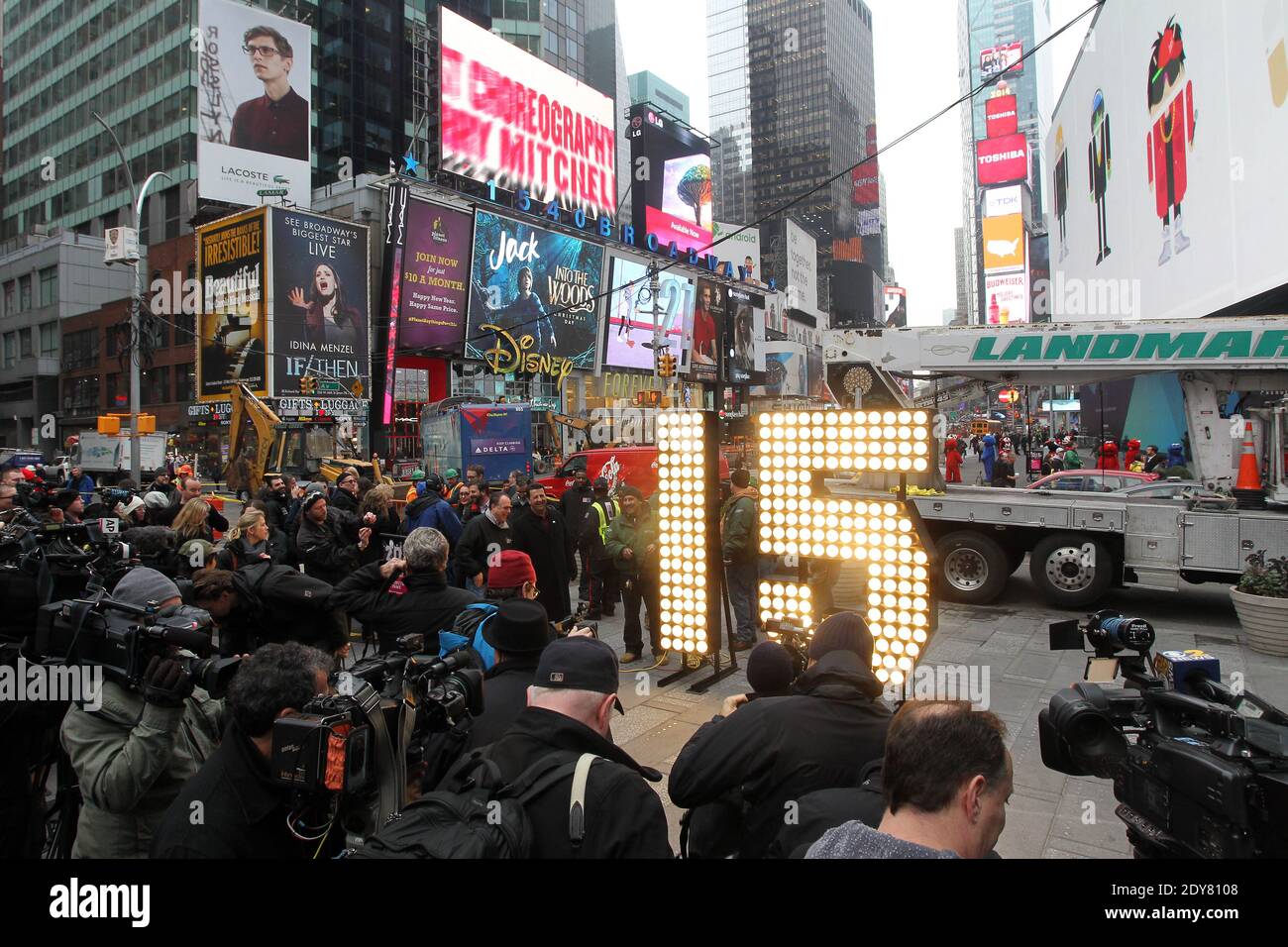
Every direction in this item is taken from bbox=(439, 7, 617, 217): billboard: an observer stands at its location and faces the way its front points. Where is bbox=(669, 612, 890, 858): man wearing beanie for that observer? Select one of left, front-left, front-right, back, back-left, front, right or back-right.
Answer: front-right

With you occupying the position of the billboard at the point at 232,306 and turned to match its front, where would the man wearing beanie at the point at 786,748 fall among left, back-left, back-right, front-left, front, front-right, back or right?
front-left

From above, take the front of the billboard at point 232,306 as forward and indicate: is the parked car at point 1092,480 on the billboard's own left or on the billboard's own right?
on the billboard's own left

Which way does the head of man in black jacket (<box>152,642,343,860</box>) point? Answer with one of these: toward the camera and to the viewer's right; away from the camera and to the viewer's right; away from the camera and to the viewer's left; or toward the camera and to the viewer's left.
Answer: away from the camera and to the viewer's right

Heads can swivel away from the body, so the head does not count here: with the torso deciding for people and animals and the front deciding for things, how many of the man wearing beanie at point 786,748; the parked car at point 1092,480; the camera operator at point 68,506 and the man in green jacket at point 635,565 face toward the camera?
1

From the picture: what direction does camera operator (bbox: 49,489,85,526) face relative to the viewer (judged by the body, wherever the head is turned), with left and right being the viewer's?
facing to the right of the viewer

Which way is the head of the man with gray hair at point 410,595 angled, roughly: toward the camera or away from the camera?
away from the camera

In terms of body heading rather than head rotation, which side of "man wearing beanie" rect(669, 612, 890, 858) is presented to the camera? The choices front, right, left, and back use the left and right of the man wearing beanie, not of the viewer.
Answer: back

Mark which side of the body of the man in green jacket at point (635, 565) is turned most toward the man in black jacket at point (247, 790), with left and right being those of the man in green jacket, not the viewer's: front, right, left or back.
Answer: front

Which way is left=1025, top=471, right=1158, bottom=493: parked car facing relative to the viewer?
to the viewer's left

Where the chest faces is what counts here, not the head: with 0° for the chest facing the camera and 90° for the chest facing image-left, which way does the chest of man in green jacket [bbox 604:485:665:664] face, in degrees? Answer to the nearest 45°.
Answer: approximately 0°

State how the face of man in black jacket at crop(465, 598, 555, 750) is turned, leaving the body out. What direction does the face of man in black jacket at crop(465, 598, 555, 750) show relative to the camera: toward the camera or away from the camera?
away from the camera

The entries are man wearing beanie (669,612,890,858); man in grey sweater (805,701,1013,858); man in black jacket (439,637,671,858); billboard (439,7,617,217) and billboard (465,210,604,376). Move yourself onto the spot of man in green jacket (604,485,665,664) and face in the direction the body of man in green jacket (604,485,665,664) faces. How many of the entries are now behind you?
2

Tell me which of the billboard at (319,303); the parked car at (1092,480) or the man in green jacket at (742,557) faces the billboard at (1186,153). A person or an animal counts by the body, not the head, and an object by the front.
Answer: the billboard at (319,303)

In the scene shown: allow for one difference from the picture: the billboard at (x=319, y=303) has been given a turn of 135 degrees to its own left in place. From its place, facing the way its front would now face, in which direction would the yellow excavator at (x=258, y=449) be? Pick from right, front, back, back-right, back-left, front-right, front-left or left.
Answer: back

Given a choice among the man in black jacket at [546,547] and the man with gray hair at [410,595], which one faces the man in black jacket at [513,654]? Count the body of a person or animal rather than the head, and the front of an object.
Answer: the man in black jacket at [546,547]

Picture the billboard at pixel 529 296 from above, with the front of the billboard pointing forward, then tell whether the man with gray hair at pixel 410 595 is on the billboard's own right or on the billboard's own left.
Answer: on the billboard's own right

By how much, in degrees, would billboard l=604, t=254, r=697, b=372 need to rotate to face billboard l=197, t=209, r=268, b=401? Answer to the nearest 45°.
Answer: approximately 90° to its right

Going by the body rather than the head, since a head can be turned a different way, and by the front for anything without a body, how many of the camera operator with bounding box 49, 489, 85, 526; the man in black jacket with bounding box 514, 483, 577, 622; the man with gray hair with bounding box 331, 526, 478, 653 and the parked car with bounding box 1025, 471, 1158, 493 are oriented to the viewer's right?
1
